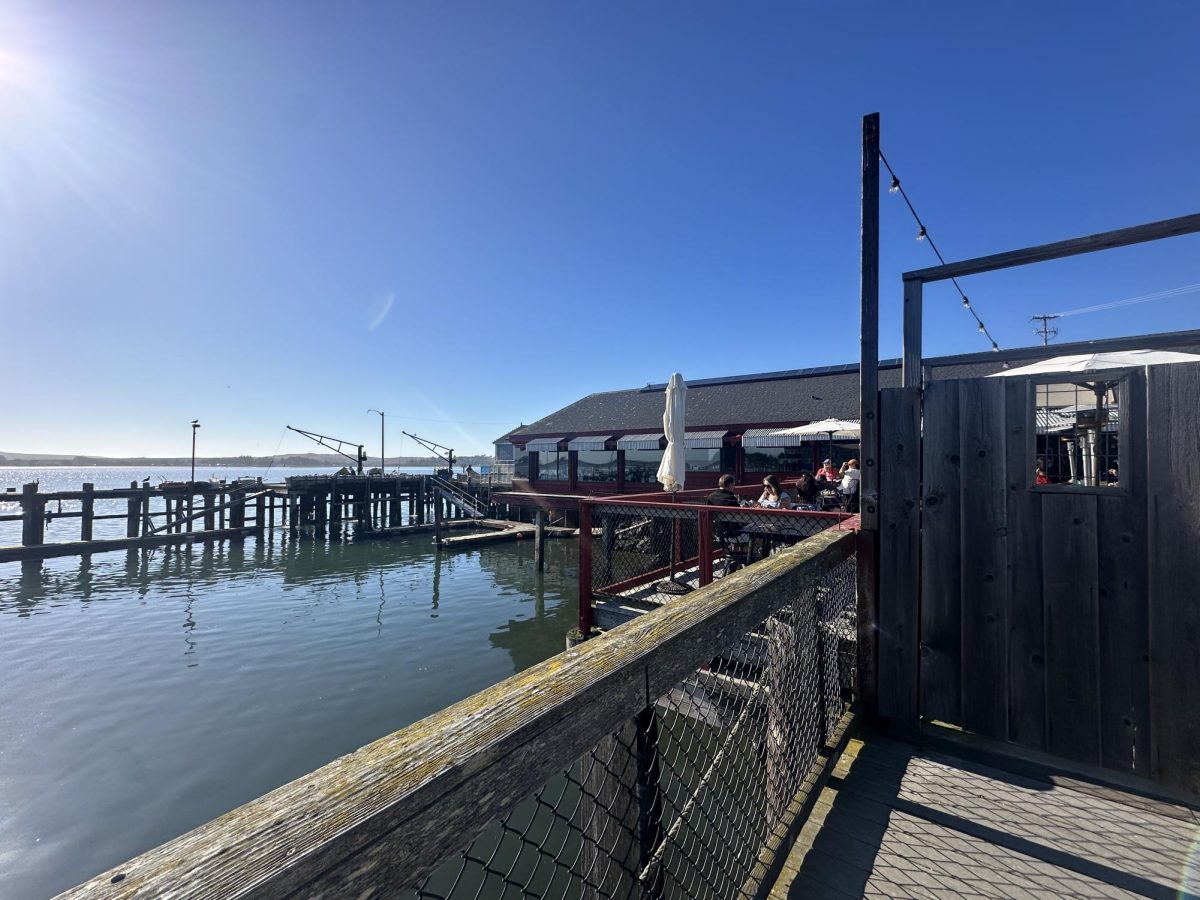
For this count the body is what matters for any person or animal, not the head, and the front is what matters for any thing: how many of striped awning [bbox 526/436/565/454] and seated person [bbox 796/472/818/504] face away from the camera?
1

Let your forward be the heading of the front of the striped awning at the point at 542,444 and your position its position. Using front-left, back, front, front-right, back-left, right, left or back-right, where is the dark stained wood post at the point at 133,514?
front-right

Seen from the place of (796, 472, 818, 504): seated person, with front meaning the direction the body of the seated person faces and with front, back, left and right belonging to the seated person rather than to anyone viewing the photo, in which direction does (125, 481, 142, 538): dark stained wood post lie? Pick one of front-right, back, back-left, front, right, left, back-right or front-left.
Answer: left

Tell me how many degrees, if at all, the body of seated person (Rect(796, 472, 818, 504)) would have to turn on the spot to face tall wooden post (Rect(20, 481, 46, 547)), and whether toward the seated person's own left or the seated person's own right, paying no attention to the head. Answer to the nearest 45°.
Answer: approximately 90° to the seated person's own left

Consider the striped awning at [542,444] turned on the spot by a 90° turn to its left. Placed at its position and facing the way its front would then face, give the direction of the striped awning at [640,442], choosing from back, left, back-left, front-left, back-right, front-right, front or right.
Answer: front

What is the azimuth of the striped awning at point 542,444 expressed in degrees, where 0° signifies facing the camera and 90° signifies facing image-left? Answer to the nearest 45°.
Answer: approximately 45°

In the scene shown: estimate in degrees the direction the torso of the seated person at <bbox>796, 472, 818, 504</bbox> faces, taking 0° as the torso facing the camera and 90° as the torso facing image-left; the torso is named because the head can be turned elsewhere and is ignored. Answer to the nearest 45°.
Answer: approximately 180°

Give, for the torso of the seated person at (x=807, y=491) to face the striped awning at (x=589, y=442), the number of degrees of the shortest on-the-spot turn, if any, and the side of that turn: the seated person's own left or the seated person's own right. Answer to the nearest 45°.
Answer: approximately 45° to the seated person's own left

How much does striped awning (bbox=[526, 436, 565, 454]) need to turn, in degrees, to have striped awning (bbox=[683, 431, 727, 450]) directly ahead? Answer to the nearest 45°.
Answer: approximately 90° to its left

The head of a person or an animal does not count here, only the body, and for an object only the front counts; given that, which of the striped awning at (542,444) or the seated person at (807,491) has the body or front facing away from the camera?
the seated person

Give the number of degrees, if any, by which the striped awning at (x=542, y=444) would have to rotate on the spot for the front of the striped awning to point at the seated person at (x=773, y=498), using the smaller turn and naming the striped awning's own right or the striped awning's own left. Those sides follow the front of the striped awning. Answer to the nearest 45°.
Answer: approximately 45° to the striped awning's own left

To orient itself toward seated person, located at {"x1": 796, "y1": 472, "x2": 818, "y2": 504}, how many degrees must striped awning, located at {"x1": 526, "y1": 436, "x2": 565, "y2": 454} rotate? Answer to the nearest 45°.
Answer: approximately 45° to its left

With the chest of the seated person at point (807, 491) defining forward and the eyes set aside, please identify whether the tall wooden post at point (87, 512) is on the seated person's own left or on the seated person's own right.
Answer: on the seated person's own left

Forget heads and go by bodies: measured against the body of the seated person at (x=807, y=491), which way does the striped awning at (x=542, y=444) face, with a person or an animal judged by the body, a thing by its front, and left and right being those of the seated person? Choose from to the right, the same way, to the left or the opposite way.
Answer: the opposite way
